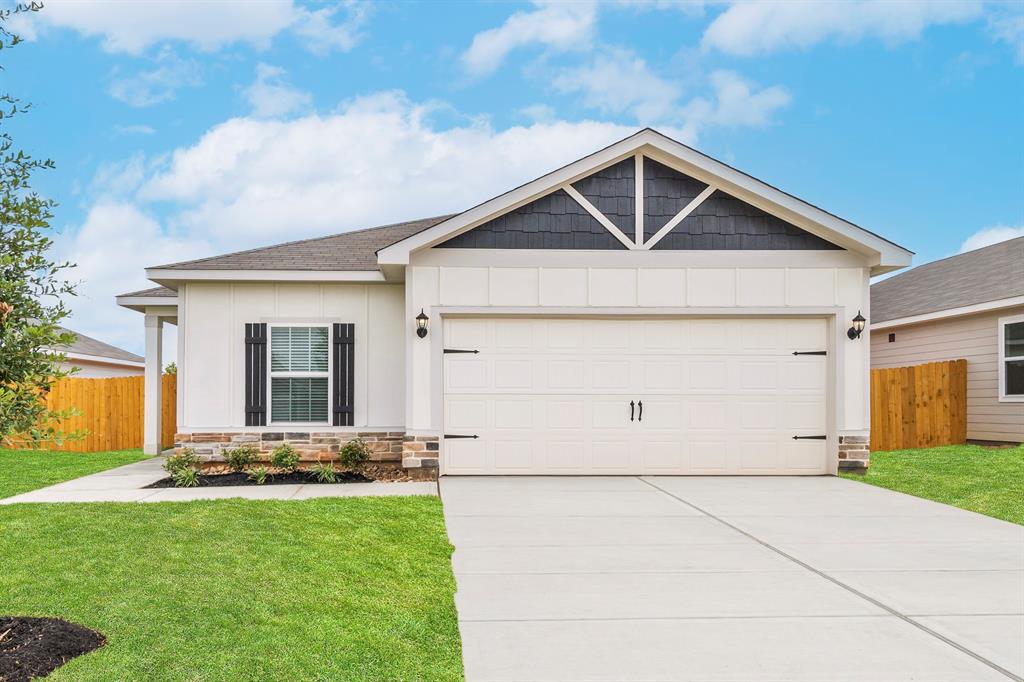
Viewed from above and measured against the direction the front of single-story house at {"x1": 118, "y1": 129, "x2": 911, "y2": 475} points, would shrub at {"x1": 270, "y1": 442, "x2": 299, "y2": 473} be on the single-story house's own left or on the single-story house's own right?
on the single-story house's own right

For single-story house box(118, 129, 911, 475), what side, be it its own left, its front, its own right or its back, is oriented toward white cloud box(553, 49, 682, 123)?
back

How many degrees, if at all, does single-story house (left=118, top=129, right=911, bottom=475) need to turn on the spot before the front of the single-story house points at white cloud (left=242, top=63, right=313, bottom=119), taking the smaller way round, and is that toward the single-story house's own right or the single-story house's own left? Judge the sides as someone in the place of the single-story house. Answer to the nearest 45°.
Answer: approximately 135° to the single-story house's own right

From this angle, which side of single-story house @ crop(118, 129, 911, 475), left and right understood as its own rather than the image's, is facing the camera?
front

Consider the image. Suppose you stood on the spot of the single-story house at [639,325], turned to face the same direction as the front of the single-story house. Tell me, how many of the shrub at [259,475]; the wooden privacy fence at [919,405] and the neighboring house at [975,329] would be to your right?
1

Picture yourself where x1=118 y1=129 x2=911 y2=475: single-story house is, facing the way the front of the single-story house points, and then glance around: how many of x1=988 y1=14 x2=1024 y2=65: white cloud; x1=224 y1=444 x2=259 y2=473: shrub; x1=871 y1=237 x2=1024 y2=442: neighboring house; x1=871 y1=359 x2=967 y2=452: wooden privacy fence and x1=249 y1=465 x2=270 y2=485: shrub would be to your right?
2

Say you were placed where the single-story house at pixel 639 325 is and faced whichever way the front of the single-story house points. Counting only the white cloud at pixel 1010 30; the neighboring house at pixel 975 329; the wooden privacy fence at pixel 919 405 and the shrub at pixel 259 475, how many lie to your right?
1

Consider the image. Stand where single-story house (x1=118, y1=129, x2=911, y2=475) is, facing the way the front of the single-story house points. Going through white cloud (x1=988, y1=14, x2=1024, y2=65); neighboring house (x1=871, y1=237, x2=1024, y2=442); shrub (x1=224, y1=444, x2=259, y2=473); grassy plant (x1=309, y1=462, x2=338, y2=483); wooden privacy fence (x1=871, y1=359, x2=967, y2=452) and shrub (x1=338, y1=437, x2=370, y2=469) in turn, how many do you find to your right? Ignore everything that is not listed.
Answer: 3

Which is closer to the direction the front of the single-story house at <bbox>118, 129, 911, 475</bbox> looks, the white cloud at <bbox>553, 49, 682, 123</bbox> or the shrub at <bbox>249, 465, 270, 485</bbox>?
the shrub

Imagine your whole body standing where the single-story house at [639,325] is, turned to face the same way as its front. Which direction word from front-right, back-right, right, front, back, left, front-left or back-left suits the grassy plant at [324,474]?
right

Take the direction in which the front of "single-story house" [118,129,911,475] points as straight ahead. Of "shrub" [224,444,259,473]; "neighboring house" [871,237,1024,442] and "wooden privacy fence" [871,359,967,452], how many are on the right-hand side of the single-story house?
1

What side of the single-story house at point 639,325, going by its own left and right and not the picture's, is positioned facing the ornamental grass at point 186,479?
right
